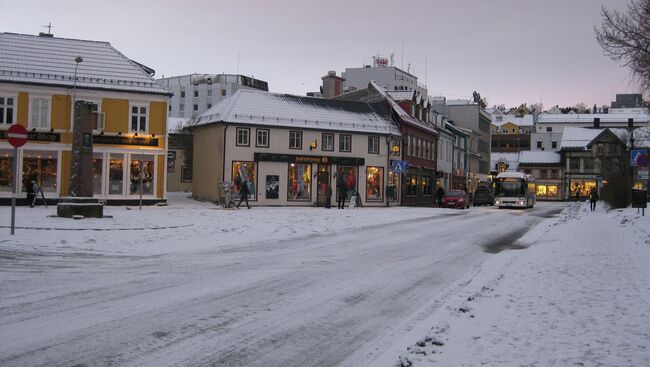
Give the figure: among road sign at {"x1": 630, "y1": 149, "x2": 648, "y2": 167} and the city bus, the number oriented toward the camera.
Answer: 2

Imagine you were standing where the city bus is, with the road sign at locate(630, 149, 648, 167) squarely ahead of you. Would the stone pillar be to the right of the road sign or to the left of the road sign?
right

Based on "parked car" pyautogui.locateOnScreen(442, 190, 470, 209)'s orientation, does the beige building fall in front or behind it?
in front

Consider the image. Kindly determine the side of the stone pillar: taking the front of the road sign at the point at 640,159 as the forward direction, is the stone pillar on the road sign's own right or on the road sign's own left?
on the road sign's own right

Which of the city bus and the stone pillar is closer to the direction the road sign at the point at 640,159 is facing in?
the stone pillar

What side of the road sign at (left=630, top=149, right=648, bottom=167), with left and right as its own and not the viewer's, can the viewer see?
front

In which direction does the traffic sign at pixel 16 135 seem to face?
toward the camera

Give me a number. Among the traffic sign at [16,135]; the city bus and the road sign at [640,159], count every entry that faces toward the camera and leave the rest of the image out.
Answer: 3

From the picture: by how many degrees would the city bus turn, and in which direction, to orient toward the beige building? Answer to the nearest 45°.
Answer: approximately 45° to its right

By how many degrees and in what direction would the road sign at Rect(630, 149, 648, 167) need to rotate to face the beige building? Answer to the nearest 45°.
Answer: approximately 90° to its right

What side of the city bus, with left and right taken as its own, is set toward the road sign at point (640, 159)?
front

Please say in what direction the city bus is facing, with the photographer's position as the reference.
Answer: facing the viewer

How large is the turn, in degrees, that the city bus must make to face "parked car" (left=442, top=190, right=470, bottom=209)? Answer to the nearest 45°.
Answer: approximately 45° to its right

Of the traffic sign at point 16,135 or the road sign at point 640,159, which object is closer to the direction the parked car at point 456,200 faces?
the traffic sign

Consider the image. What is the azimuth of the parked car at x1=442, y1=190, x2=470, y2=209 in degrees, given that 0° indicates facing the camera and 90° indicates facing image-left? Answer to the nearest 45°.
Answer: approximately 45°
